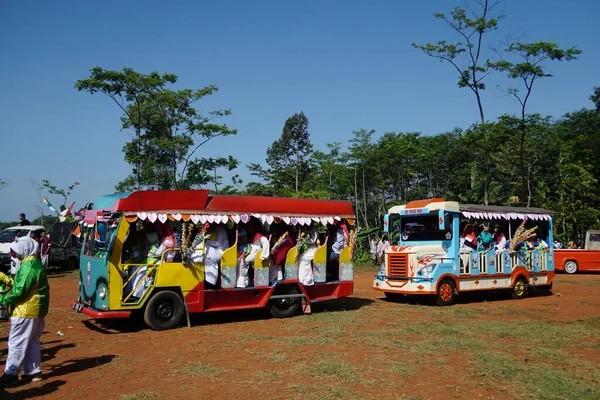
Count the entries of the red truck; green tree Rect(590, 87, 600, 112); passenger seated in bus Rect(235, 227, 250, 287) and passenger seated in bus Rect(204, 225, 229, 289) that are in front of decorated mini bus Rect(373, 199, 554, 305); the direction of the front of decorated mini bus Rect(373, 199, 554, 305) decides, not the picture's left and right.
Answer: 2

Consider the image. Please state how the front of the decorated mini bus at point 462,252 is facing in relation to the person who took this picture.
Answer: facing the viewer and to the left of the viewer

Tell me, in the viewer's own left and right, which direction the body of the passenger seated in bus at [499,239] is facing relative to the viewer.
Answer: facing to the left of the viewer

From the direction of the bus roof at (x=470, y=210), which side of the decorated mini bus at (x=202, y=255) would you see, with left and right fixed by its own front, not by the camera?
back

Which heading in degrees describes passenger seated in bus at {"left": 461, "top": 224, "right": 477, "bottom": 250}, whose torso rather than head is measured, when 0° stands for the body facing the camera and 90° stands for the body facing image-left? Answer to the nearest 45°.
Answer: approximately 45°

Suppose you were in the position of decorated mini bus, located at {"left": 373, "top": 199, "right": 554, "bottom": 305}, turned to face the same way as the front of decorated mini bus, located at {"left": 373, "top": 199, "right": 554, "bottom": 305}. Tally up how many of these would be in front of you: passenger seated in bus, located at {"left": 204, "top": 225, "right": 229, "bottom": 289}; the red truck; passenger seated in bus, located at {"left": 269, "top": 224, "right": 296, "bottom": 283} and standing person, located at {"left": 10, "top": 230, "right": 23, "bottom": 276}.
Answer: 3

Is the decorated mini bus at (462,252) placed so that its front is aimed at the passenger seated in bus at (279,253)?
yes
